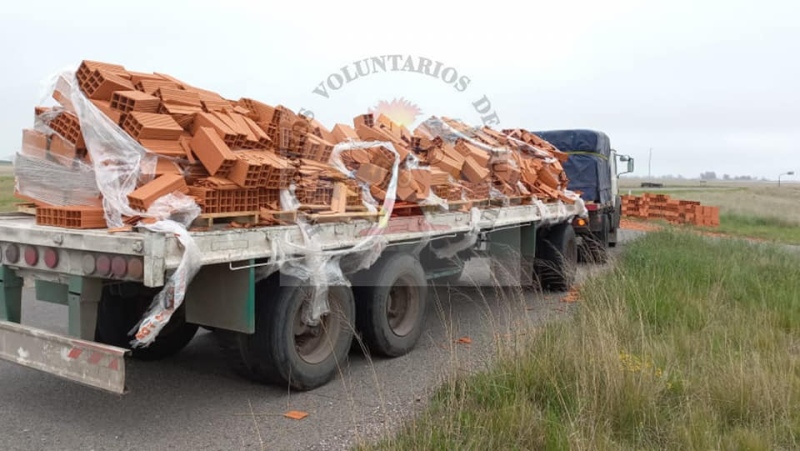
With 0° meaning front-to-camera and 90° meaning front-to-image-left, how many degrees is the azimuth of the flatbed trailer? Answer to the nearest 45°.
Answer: approximately 225°
